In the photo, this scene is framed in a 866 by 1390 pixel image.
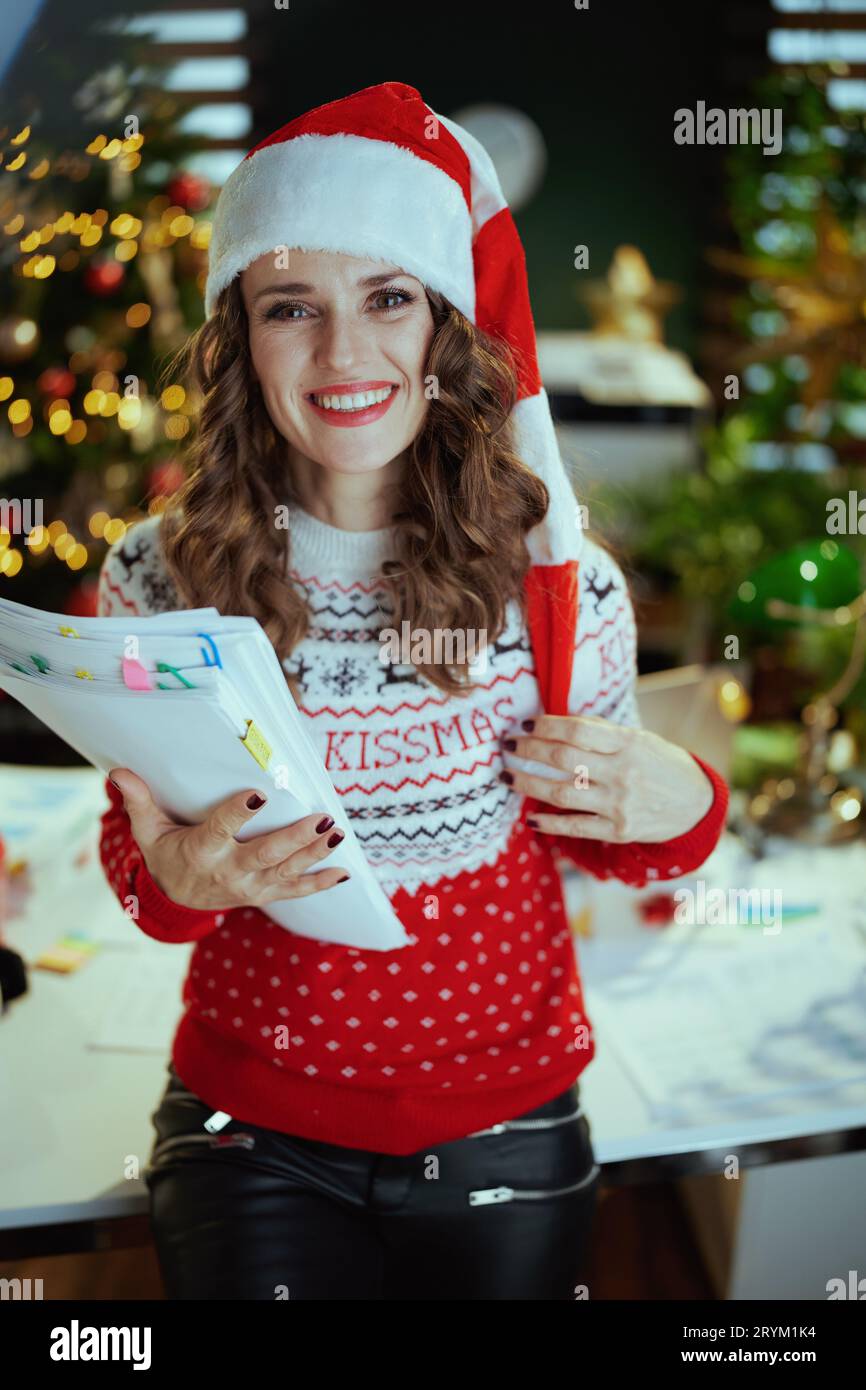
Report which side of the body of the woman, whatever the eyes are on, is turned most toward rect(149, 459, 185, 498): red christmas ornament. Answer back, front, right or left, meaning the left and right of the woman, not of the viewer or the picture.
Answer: back

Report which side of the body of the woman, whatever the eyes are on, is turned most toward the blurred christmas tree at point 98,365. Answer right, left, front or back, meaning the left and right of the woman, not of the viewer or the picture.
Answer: back

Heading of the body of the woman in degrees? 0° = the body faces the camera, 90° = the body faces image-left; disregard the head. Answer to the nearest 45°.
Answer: approximately 0°

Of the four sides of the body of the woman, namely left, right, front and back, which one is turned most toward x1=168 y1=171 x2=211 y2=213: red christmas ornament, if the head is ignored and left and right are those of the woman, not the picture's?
back

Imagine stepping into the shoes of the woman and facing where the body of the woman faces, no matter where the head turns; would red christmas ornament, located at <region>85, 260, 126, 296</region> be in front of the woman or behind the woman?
behind
